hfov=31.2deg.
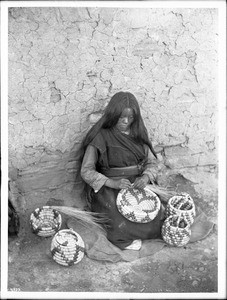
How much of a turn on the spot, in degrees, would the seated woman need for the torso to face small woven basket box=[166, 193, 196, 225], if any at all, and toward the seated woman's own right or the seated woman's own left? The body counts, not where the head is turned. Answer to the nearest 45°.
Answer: approximately 45° to the seated woman's own left

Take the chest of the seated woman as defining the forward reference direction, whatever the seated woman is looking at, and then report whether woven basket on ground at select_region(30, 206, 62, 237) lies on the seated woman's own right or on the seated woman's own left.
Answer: on the seated woman's own right

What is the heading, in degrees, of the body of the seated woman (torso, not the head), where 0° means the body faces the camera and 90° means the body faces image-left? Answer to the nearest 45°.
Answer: approximately 315°
